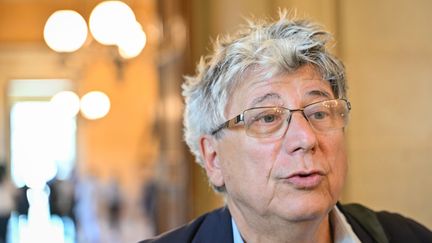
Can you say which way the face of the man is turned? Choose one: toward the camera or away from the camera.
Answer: toward the camera

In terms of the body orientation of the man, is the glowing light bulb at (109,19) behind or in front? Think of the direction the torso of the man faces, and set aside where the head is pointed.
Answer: behind

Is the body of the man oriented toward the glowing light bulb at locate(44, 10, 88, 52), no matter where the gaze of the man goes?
no

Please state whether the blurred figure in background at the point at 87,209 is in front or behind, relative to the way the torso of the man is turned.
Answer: behind

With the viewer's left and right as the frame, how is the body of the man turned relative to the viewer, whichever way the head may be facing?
facing the viewer and to the right of the viewer

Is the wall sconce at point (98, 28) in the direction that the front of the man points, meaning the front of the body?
no

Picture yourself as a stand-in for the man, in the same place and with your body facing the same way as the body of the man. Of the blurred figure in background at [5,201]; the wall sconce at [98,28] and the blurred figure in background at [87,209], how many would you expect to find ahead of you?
0

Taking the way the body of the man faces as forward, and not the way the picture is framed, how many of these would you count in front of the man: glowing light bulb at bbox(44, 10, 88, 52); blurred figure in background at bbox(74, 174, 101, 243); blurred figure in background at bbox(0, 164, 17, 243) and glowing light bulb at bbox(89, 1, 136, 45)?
0
